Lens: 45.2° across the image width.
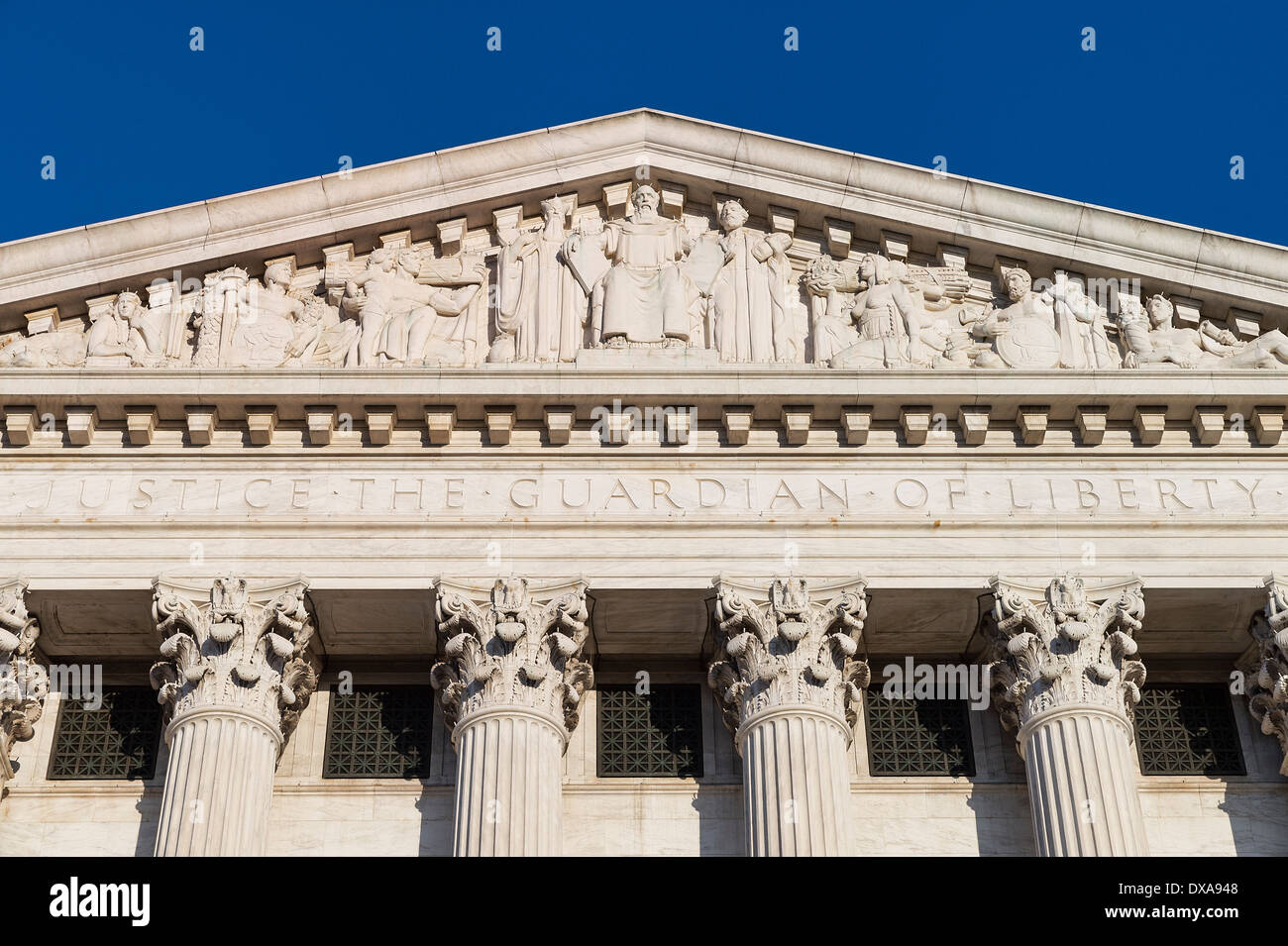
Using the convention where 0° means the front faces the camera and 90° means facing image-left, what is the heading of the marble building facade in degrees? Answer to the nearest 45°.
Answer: approximately 0°
